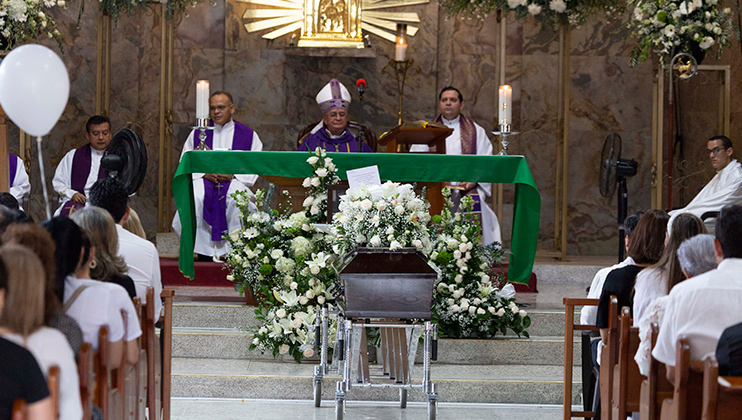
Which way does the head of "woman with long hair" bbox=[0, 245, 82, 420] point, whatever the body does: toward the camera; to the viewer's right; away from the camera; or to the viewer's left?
away from the camera

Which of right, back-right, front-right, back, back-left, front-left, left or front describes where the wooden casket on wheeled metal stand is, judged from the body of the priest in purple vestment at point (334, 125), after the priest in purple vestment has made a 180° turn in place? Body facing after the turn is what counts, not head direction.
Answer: back

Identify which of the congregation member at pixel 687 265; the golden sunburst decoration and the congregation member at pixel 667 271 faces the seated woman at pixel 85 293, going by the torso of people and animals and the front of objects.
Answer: the golden sunburst decoration

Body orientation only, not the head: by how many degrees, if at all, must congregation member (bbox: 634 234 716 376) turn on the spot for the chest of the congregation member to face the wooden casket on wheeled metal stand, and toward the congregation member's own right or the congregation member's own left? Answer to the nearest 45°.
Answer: approximately 45° to the congregation member's own left

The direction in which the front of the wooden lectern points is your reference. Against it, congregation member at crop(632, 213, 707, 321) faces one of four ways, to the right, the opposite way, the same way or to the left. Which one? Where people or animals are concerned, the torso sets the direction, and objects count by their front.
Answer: the opposite way

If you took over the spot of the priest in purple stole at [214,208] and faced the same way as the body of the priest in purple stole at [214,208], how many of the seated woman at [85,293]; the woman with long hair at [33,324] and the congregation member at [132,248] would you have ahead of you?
3

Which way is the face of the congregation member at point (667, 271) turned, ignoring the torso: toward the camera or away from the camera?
away from the camera

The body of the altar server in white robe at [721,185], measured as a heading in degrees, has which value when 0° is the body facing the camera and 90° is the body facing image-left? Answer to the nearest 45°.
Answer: approximately 45°

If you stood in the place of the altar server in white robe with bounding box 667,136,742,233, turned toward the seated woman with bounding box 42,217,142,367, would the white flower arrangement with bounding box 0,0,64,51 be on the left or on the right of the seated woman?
right

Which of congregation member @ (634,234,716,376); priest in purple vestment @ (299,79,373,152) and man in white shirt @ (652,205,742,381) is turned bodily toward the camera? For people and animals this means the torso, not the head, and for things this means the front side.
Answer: the priest in purple vestment

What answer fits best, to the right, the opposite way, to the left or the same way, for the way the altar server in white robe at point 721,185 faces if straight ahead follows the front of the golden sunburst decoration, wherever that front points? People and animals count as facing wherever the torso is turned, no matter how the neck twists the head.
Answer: to the right

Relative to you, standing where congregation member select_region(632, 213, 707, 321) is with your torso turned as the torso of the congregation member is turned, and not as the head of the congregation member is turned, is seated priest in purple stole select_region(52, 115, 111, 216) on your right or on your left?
on your left

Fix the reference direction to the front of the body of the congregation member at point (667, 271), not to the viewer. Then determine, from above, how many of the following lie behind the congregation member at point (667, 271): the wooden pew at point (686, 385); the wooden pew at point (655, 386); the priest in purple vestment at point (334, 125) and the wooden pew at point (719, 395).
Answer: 3

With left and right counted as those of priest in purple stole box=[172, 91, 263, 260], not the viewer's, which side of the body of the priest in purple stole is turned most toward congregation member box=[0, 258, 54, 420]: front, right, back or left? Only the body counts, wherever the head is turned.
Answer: front

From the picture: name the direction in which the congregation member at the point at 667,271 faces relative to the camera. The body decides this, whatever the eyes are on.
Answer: away from the camera

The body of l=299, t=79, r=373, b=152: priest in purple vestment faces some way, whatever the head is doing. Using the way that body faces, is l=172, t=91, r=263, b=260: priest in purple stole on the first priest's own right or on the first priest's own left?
on the first priest's own right

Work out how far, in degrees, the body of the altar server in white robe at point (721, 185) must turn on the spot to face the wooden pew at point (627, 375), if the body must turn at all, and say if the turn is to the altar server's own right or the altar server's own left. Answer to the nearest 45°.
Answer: approximately 45° to the altar server's own left

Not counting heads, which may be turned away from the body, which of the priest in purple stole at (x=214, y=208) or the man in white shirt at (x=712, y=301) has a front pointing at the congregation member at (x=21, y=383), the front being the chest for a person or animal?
the priest in purple stole
